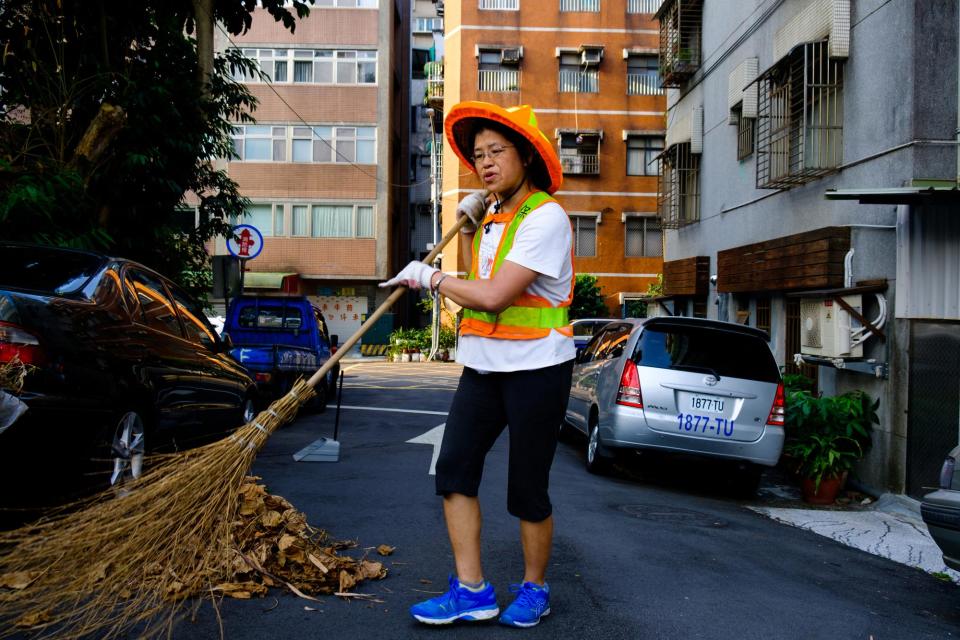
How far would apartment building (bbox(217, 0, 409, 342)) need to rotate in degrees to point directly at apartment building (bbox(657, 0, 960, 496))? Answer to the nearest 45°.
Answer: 0° — it already faces it

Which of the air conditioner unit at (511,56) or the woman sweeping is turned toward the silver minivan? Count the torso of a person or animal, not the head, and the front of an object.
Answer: the air conditioner unit

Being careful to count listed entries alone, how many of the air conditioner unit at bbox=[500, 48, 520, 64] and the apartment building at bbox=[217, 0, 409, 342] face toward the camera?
2

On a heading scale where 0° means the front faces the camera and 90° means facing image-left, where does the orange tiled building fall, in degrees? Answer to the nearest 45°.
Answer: approximately 0°

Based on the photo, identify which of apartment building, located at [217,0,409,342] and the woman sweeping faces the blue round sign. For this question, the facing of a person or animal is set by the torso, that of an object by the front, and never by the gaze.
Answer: the apartment building

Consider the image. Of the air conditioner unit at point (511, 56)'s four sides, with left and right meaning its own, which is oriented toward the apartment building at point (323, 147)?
right

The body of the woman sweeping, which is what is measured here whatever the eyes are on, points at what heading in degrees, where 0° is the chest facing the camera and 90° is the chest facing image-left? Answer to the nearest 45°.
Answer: approximately 45°

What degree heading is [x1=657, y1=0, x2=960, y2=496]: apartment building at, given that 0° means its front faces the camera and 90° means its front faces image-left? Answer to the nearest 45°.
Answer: approximately 45°

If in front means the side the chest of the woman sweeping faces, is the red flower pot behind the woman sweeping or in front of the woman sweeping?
behind

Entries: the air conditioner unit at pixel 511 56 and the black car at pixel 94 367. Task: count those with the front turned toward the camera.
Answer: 1
